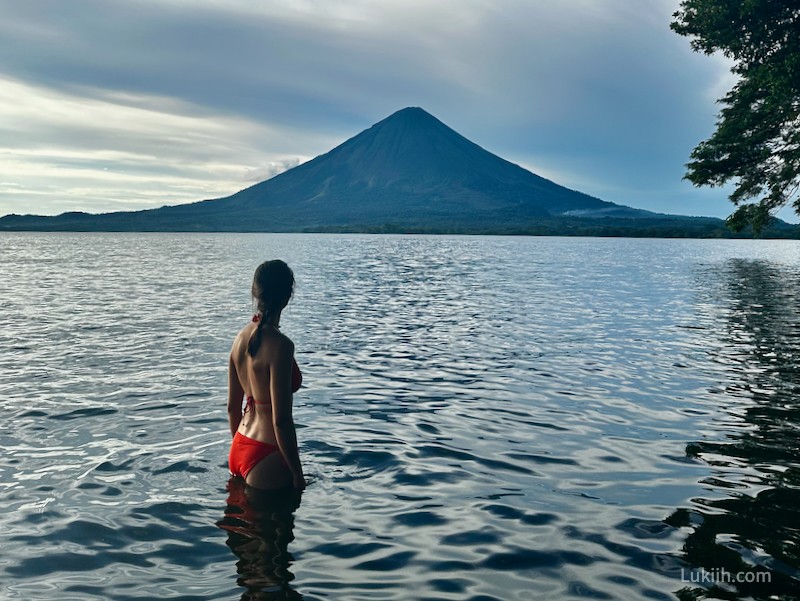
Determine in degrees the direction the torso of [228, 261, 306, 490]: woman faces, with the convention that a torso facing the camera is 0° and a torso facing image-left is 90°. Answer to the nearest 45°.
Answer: approximately 225°

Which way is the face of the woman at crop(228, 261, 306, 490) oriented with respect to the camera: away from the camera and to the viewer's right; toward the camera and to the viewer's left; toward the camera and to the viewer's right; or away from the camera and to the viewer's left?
away from the camera and to the viewer's right
